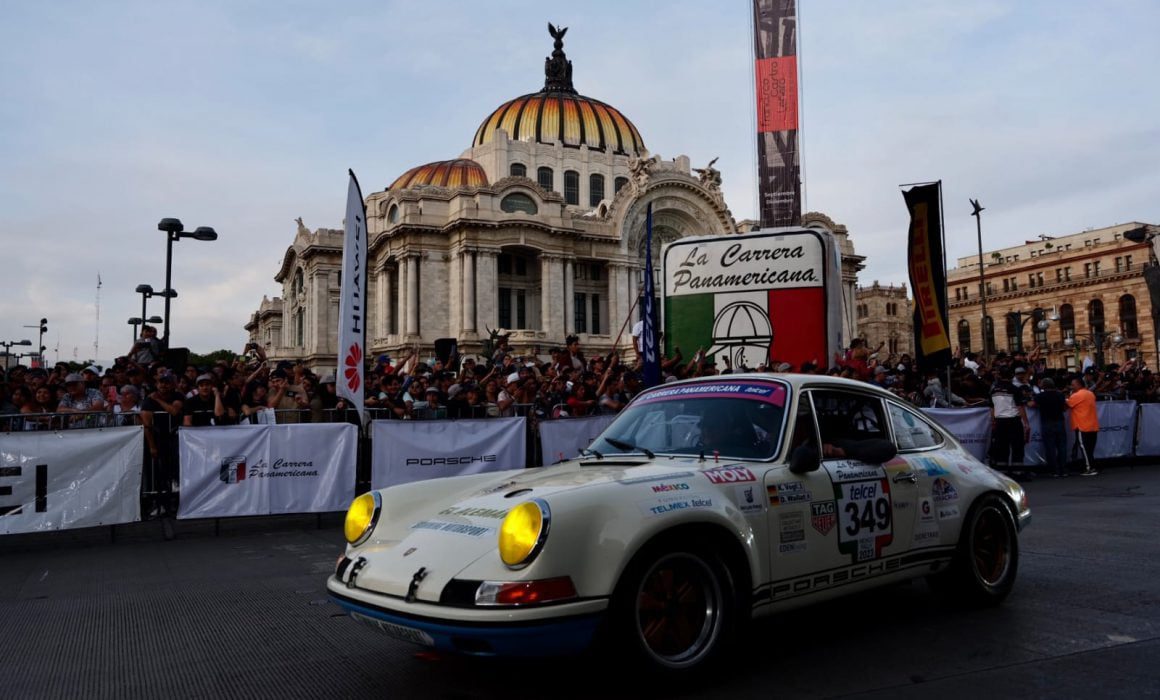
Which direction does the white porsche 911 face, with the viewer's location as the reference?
facing the viewer and to the left of the viewer

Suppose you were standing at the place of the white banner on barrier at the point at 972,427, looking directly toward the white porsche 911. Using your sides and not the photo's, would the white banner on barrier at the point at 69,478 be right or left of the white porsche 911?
right

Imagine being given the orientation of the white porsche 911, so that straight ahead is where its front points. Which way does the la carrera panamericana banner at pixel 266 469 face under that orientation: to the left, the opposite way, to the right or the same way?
to the left

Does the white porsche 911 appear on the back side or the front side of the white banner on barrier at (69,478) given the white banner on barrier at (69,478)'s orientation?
on the front side

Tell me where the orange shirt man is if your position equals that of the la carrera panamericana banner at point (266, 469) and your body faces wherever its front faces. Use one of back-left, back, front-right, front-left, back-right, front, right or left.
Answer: left

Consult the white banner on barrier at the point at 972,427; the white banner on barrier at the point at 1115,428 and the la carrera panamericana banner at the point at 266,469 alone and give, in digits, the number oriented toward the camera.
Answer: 3

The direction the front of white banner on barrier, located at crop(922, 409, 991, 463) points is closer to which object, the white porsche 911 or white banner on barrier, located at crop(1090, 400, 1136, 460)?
the white porsche 911

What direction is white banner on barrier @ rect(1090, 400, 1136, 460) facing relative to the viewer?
toward the camera

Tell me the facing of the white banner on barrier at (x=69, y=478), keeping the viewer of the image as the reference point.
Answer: facing the viewer
